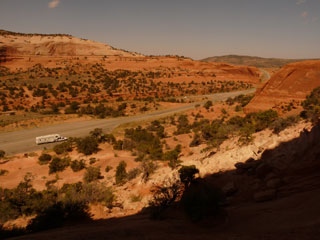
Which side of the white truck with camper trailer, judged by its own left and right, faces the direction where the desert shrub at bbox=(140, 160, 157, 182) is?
right

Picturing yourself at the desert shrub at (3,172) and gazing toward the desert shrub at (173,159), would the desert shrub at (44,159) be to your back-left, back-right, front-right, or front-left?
front-left

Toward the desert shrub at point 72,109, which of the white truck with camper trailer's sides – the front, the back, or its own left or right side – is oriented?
left

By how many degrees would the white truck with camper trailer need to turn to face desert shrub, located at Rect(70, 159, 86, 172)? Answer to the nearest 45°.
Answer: approximately 90° to its right

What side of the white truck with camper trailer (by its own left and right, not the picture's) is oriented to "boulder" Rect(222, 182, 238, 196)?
right

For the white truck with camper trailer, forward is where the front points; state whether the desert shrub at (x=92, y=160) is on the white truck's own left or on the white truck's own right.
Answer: on the white truck's own right

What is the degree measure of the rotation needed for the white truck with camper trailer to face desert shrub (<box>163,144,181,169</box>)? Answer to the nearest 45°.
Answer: approximately 45° to its right

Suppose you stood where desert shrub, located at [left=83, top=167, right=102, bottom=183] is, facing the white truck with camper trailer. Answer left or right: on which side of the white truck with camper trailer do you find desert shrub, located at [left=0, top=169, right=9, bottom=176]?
left

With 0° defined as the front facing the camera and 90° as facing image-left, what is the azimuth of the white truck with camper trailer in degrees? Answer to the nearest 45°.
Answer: approximately 270°

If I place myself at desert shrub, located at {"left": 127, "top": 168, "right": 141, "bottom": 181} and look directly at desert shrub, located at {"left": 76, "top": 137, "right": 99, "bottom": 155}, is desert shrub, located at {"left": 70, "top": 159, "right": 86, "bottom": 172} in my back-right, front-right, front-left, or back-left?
front-left

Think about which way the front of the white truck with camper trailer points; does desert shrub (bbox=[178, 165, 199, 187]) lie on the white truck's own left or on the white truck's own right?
on the white truck's own right
